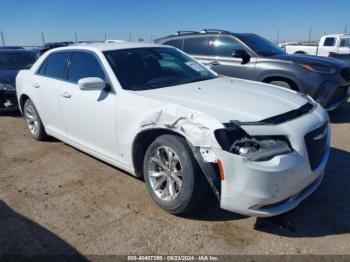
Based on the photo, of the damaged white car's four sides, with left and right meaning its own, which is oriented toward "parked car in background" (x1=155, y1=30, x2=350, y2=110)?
left

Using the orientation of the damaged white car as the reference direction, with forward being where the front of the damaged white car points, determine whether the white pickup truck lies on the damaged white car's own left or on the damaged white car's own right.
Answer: on the damaged white car's own left

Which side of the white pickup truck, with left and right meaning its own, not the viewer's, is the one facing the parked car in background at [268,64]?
right

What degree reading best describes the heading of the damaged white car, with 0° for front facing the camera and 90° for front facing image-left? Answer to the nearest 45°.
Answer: approximately 315°

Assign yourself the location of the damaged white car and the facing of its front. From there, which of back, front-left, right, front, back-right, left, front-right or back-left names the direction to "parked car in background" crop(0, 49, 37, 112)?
back

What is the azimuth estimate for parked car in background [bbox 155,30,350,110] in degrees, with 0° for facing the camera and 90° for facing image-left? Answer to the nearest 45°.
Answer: approximately 315°

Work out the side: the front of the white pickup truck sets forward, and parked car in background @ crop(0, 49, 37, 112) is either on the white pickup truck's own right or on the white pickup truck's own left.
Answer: on the white pickup truck's own right

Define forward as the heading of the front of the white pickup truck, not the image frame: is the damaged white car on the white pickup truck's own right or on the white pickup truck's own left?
on the white pickup truck's own right

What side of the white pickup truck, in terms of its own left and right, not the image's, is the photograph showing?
right
